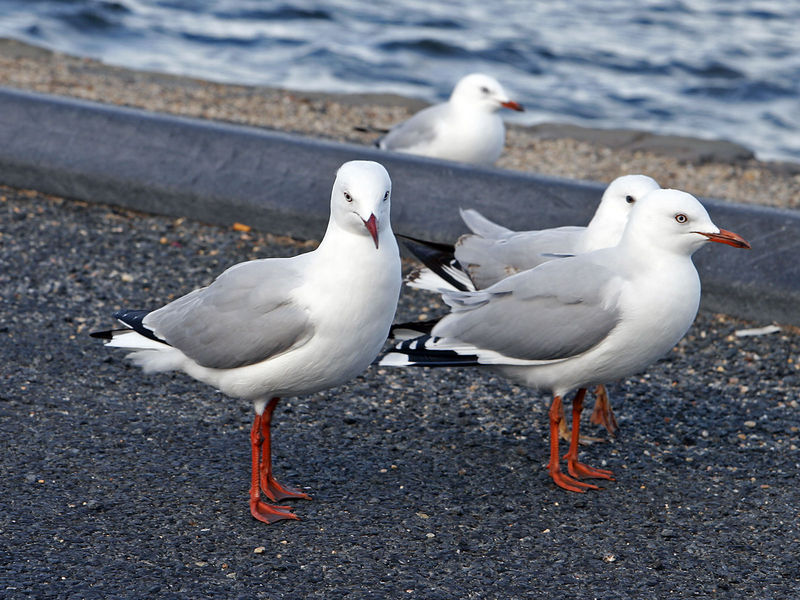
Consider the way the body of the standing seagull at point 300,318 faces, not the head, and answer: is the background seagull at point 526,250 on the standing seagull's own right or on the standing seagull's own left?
on the standing seagull's own left

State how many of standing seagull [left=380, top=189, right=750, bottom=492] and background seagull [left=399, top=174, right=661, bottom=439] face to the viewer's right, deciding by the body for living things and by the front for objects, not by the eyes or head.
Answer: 2

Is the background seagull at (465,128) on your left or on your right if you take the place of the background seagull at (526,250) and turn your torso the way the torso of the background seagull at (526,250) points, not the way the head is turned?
on your left

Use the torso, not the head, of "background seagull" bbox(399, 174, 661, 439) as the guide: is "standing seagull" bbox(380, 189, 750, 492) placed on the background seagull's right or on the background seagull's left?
on the background seagull's right

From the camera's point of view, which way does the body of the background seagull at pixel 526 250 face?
to the viewer's right

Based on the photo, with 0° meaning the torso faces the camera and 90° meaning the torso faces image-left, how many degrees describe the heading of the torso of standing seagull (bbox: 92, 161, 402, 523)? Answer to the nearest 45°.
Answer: approximately 315°

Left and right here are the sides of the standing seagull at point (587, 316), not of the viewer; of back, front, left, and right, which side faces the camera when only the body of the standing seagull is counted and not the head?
right

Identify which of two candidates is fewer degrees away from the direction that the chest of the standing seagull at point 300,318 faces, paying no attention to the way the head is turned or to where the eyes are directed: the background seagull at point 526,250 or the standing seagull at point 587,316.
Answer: the standing seagull

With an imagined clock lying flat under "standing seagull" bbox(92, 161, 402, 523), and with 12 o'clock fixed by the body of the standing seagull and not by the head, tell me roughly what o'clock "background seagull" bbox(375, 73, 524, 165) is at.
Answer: The background seagull is roughly at 8 o'clock from the standing seagull.

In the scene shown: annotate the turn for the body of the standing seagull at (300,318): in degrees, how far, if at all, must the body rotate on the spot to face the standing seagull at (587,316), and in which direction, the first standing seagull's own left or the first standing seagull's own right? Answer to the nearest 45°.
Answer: approximately 45° to the first standing seagull's own left
